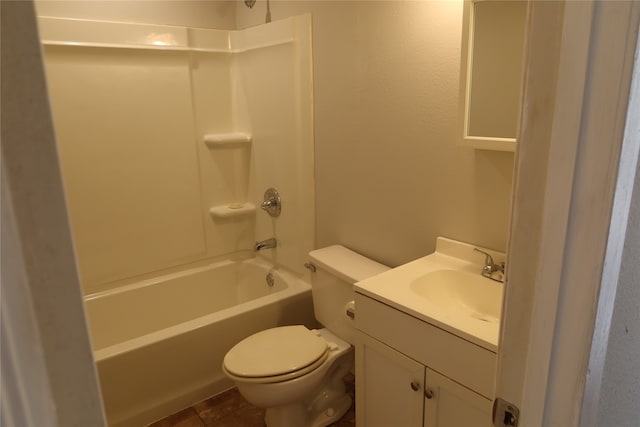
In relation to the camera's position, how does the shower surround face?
facing the viewer and to the right of the viewer

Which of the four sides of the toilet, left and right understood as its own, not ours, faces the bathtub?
right

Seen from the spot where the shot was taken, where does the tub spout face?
facing the viewer and to the left of the viewer

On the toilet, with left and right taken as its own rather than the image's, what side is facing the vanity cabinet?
left

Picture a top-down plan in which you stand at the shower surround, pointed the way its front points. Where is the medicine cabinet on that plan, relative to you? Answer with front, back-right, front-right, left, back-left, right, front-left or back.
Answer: front

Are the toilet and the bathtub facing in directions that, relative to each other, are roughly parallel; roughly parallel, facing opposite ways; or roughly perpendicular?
roughly perpendicular

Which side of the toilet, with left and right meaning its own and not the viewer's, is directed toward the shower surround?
right

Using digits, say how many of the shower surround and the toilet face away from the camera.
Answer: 0

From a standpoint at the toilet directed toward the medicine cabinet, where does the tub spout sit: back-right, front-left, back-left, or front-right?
back-left

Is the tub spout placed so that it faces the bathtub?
yes

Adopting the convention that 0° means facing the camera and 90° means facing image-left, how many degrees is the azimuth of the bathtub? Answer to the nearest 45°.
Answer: approximately 315°

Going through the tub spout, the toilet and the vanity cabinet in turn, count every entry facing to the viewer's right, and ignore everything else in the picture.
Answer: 0

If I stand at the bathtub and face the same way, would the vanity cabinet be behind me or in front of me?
in front
